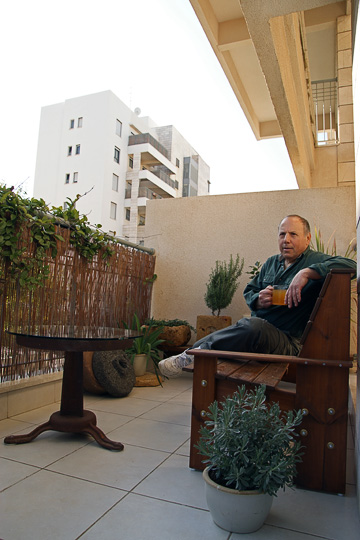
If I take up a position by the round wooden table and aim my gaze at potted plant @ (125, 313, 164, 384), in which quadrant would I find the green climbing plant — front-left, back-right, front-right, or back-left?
front-left

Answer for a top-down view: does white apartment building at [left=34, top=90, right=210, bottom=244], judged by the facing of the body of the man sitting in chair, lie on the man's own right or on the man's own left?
on the man's own right

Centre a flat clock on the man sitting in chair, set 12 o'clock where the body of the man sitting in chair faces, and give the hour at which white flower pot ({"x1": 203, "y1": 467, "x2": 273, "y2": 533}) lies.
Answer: The white flower pot is roughly at 11 o'clock from the man sitting in chair.

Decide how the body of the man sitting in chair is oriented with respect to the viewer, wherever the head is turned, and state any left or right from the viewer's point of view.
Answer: facing the viewer and to the left of the viewer

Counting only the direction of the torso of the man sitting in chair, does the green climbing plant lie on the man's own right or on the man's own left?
on the man's own right

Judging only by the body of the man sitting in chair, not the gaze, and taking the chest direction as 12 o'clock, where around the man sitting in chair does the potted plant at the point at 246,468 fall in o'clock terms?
The potted plant is roughly at 11 o'clock from the man sitting in chair.

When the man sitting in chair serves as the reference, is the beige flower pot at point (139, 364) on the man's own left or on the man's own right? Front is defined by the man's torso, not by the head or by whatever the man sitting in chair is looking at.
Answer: on the man's own right

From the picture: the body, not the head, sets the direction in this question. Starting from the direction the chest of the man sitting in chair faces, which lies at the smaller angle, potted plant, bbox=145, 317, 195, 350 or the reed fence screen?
the reed fence screen
